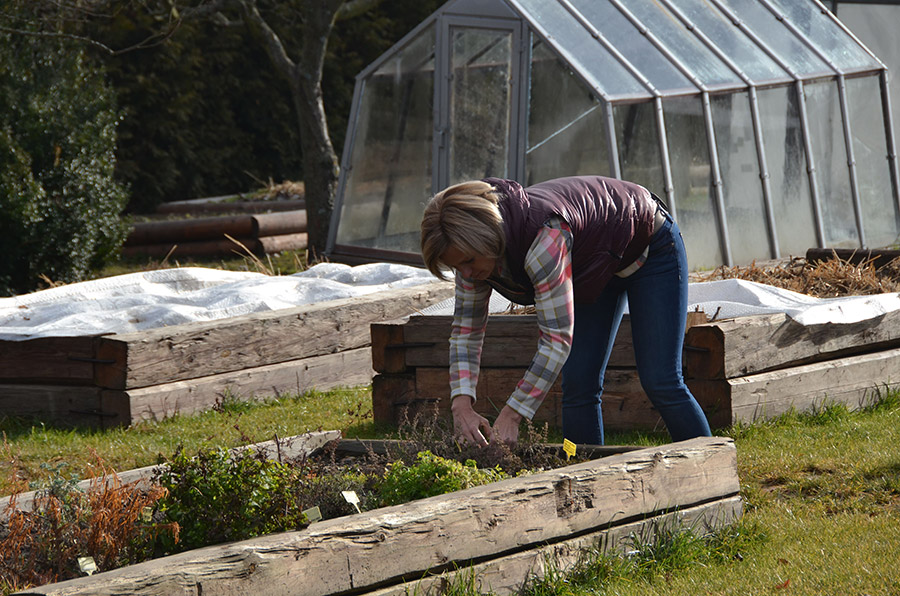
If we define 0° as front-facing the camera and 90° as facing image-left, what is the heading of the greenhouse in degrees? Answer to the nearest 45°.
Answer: approximately 45°

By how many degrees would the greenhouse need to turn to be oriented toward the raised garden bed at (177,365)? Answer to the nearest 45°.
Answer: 0° — it already faces it

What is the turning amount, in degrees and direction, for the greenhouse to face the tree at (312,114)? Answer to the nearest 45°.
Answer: approximately 90° to its right

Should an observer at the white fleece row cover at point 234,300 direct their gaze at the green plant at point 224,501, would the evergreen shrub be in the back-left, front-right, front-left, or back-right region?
back-right

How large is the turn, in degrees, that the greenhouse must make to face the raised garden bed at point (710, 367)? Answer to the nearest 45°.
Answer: approximately 45° to its left

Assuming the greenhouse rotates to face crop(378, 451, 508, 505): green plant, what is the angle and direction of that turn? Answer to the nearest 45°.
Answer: approximately 45° to its left

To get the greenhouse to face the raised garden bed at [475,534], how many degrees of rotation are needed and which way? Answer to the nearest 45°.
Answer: approximately 45° to its left

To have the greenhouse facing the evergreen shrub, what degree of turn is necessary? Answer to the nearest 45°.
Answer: approximately 45° to its right
